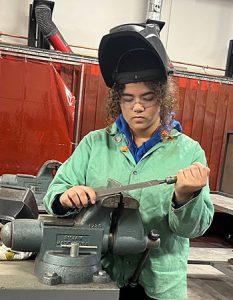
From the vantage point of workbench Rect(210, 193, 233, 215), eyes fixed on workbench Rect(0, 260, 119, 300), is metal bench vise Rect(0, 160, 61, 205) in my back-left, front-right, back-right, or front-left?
front-right

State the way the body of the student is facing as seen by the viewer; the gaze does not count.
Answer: toward the camera

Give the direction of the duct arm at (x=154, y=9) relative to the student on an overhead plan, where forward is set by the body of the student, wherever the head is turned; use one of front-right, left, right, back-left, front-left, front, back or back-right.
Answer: back
